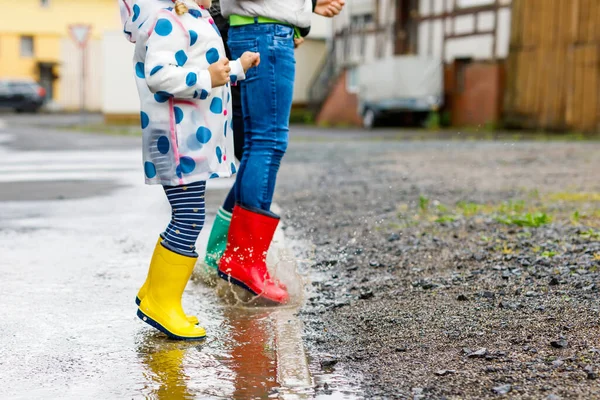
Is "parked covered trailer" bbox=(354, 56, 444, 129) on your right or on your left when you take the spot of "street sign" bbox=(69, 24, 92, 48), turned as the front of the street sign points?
on your left

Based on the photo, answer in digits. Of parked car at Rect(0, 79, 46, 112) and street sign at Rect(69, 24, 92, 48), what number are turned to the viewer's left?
1

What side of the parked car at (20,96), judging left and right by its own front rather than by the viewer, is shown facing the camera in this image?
left

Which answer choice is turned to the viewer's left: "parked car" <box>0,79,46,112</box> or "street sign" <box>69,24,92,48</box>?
the parked car

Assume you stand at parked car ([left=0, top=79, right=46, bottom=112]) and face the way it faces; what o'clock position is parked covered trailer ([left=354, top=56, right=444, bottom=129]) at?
parked covered trailer ([left=354, top=56, right=444, bottom=129]) is roughly at 8 o'clock from parked car ([left=0, top=79, right=46, bottom=112]).

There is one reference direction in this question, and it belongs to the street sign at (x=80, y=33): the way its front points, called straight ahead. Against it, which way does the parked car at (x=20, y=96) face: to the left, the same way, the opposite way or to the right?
to the right
